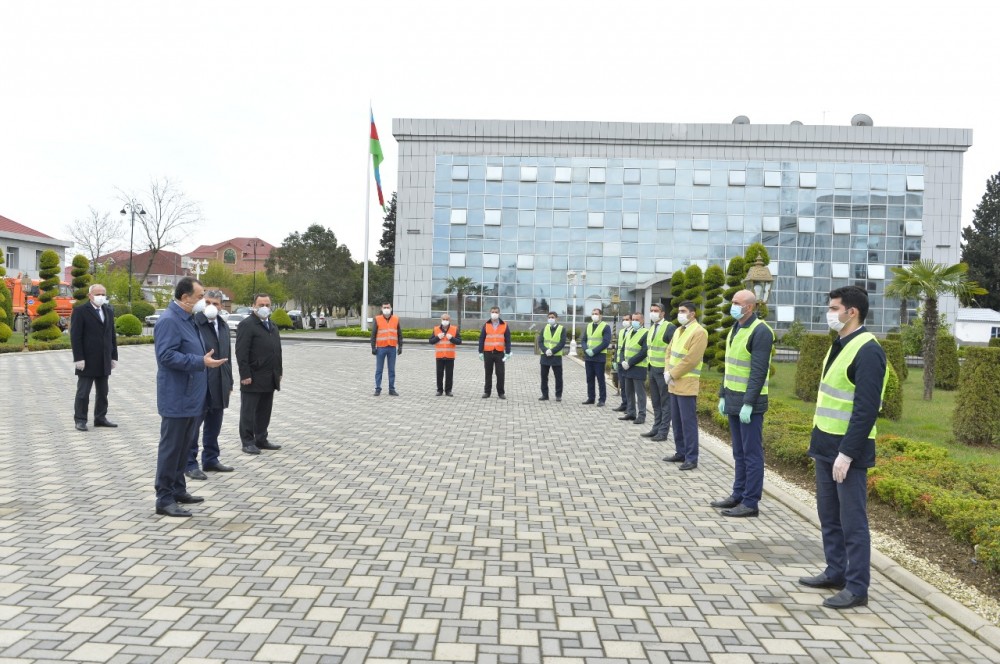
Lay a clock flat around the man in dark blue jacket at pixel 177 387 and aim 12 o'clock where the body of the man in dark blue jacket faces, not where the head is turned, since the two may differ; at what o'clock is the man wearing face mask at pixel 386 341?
The man wearing face mask is roughly at 10 o'clock from the man in dark blue jacket.

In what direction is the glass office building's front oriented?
toward the camera

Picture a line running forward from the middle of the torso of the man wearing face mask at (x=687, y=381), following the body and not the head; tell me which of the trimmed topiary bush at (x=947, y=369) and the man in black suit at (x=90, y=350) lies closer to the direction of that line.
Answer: the man in black suit

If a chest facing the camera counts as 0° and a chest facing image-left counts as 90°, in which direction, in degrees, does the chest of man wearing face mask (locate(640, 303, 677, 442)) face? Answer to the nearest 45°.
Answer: approximately 45°

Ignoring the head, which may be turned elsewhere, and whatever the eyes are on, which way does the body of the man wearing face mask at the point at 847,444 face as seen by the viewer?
to the viewer's left

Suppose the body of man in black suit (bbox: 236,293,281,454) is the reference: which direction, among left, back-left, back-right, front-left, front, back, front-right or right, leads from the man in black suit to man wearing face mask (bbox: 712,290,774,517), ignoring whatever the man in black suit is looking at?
front

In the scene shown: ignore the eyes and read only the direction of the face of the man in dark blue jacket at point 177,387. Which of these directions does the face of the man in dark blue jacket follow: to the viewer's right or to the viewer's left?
to the viewer's right

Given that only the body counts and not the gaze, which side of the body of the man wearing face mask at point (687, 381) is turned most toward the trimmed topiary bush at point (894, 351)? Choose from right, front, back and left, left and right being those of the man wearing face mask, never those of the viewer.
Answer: back

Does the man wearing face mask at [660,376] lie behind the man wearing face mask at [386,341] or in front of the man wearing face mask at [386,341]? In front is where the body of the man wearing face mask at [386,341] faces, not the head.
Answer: in front

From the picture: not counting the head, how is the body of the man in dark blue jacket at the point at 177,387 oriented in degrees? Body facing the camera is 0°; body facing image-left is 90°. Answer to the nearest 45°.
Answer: approximately 270°

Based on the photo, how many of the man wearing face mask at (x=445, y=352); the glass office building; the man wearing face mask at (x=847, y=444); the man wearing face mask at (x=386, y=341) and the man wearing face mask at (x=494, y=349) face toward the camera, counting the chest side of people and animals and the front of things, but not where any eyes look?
4

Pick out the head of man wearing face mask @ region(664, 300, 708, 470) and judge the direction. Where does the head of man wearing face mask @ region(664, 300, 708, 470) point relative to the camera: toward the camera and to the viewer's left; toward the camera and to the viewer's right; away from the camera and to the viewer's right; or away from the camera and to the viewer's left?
toward the camera and to the viewer's left

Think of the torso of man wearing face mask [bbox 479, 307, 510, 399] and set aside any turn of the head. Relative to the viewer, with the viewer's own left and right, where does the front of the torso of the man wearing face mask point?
facing the viewer

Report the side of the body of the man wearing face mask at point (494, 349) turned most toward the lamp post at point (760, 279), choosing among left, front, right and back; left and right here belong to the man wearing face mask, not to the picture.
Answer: left

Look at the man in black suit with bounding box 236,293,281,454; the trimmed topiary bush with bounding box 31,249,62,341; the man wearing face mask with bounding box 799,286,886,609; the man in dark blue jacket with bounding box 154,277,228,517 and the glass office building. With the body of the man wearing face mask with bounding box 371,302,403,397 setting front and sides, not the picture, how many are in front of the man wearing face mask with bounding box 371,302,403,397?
3

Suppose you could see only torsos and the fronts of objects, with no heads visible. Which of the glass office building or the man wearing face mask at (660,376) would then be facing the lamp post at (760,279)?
the glass office building

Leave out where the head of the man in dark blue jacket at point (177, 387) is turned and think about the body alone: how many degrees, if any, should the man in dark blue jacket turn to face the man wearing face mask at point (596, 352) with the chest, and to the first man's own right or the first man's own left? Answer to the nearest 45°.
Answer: approximately 45° to the first man's own left

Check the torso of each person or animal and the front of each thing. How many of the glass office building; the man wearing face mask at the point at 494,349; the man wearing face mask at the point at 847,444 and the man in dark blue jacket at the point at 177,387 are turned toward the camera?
2

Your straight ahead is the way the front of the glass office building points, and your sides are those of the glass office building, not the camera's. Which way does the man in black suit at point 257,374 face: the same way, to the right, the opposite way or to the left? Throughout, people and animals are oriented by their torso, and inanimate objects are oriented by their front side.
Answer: to the left

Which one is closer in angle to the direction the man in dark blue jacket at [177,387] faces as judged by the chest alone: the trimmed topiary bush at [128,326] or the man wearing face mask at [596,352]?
the man wearing face mask
